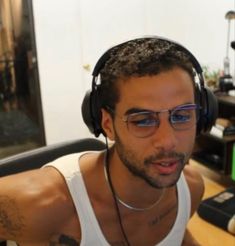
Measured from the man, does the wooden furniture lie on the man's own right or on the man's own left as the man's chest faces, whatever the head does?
on the man's own left

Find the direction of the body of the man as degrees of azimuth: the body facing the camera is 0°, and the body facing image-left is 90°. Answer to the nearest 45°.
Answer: approximately 315°
